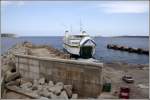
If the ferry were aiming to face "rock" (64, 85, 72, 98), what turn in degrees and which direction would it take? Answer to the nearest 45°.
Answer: approximately 45° to its right

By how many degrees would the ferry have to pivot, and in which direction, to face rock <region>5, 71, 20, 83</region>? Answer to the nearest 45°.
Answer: approximately 45° to its right

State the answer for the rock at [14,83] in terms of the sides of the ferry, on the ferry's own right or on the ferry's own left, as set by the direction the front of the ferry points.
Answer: on the ferry's own right

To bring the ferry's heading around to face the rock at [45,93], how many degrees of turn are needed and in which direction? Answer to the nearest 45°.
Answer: approximately 45° to its right

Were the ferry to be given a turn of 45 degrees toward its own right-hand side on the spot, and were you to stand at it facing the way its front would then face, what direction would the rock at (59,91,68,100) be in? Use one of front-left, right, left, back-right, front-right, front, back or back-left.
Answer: front

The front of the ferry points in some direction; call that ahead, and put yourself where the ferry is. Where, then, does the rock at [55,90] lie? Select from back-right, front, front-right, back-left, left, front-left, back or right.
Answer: front-right

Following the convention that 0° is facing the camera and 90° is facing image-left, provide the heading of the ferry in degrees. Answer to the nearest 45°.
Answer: approximately 315°

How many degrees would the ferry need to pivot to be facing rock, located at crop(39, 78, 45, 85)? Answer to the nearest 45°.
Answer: approximately 45° to its right
